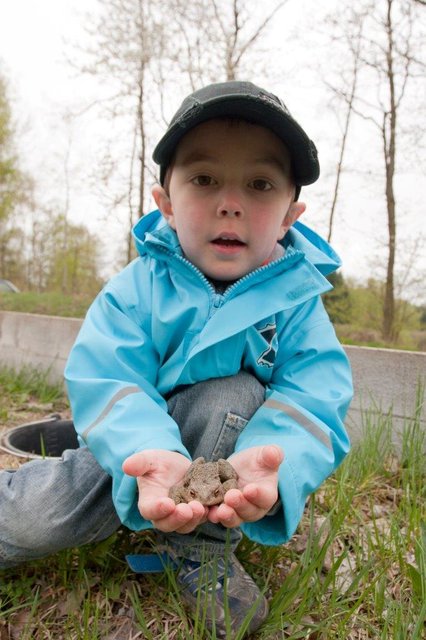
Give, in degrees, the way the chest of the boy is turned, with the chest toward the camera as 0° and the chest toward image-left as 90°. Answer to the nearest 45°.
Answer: approximately 0°
